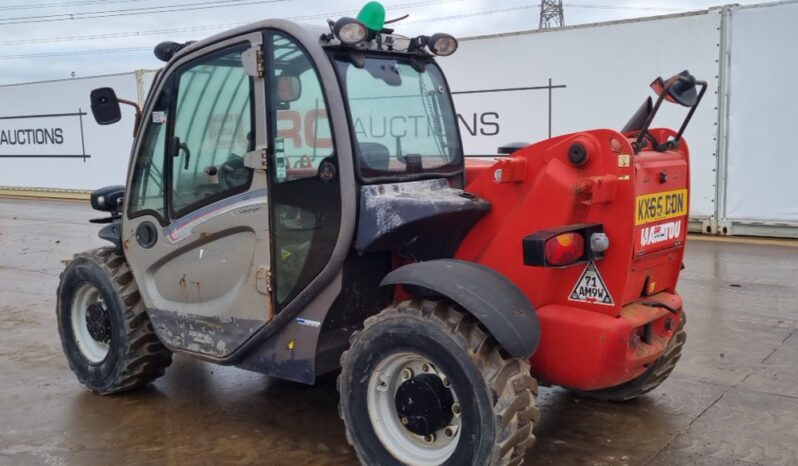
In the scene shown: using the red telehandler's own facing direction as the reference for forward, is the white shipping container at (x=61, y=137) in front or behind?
in front

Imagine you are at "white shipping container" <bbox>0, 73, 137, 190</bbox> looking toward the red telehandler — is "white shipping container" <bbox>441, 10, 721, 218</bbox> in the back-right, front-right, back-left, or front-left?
front-left

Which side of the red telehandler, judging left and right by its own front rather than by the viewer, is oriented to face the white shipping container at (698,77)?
right

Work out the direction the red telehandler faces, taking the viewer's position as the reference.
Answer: facing away from the viewer and to the left of the viewer

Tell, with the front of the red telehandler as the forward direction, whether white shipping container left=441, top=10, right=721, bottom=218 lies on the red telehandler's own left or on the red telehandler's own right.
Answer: on the red telehandler's own right
